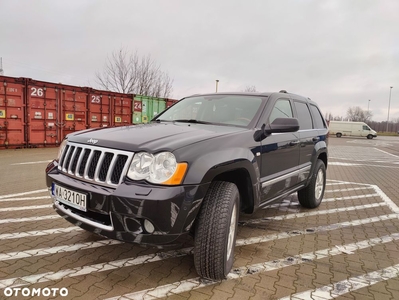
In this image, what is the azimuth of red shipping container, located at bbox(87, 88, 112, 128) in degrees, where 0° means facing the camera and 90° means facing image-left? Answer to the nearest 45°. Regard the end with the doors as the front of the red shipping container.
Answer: approximately 315°

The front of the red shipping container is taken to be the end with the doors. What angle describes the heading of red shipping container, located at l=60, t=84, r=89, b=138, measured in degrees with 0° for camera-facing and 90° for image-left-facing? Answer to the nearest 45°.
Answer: approximately 315°

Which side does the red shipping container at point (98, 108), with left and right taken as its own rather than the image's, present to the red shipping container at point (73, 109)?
right

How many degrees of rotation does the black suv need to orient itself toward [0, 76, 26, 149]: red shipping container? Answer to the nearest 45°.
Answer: approximately 90° to its right

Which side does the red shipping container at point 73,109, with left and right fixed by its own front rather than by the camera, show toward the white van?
left

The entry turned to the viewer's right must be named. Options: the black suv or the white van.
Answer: the white van

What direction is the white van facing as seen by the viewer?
to the viewer's right

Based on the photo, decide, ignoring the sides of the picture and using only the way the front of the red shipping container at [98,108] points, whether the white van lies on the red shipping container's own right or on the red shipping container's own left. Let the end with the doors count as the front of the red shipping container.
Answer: on the red shipping container's own left

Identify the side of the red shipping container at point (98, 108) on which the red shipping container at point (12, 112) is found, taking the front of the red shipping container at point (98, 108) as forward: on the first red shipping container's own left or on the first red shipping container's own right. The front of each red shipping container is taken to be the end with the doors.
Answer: on the first red shipping container's own right

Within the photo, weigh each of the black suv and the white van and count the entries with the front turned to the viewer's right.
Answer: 1
